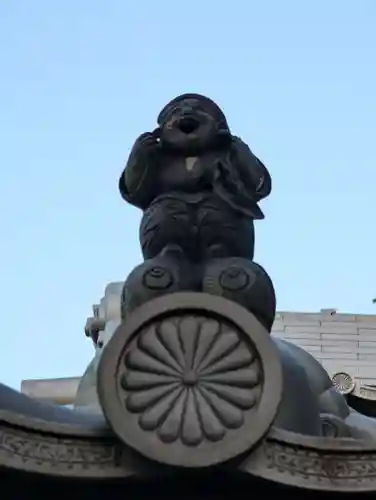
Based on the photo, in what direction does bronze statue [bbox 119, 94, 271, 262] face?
toward the camera

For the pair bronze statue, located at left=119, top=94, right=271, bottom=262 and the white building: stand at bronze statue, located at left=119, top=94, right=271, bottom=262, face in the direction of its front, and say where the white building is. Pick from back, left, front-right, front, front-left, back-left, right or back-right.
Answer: back

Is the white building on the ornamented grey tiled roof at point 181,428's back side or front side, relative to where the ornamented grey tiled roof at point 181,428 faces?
on the back side
